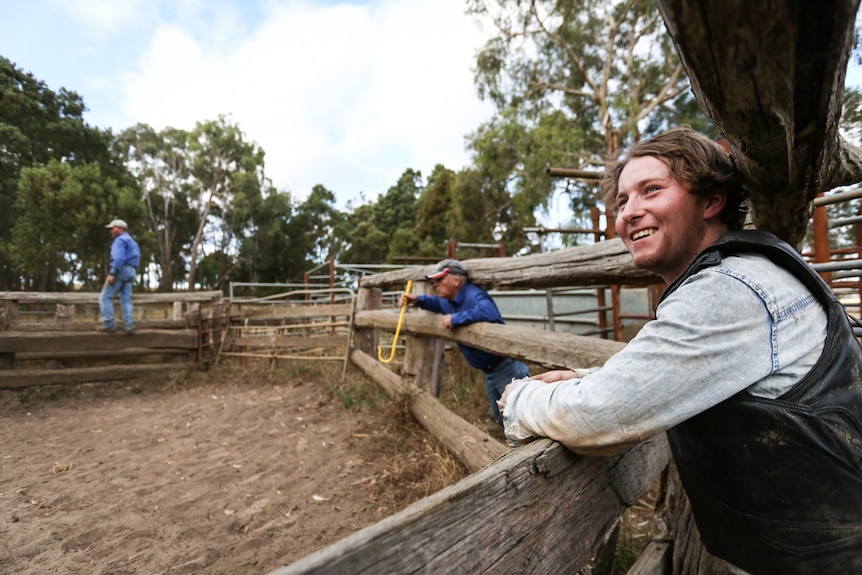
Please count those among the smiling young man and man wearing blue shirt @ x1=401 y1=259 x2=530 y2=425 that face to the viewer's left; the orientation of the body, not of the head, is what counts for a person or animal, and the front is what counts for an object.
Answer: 2

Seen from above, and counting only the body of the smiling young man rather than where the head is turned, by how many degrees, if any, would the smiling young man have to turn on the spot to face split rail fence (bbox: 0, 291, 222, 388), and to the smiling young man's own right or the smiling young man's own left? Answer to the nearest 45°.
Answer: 0° — they already face it

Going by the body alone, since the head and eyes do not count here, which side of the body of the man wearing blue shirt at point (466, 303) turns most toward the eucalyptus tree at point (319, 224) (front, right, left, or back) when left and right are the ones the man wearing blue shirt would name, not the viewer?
right

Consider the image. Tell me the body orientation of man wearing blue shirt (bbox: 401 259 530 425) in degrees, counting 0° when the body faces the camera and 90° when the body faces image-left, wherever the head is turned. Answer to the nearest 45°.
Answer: approximately 90°

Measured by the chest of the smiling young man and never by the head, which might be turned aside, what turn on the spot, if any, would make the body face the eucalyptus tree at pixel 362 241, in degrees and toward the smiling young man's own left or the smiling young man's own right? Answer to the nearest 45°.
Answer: approximately 45° to the smiling young man's own right

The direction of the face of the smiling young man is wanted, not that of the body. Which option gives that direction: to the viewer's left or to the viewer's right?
to the viewer's left

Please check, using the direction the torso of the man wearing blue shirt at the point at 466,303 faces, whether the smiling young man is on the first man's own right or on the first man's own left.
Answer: on the first man's own left

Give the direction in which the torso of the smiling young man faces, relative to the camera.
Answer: to the viewer's left

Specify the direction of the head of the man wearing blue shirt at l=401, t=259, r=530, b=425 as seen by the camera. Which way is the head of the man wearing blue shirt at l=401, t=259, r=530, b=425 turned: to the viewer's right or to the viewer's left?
to the viewer's left
